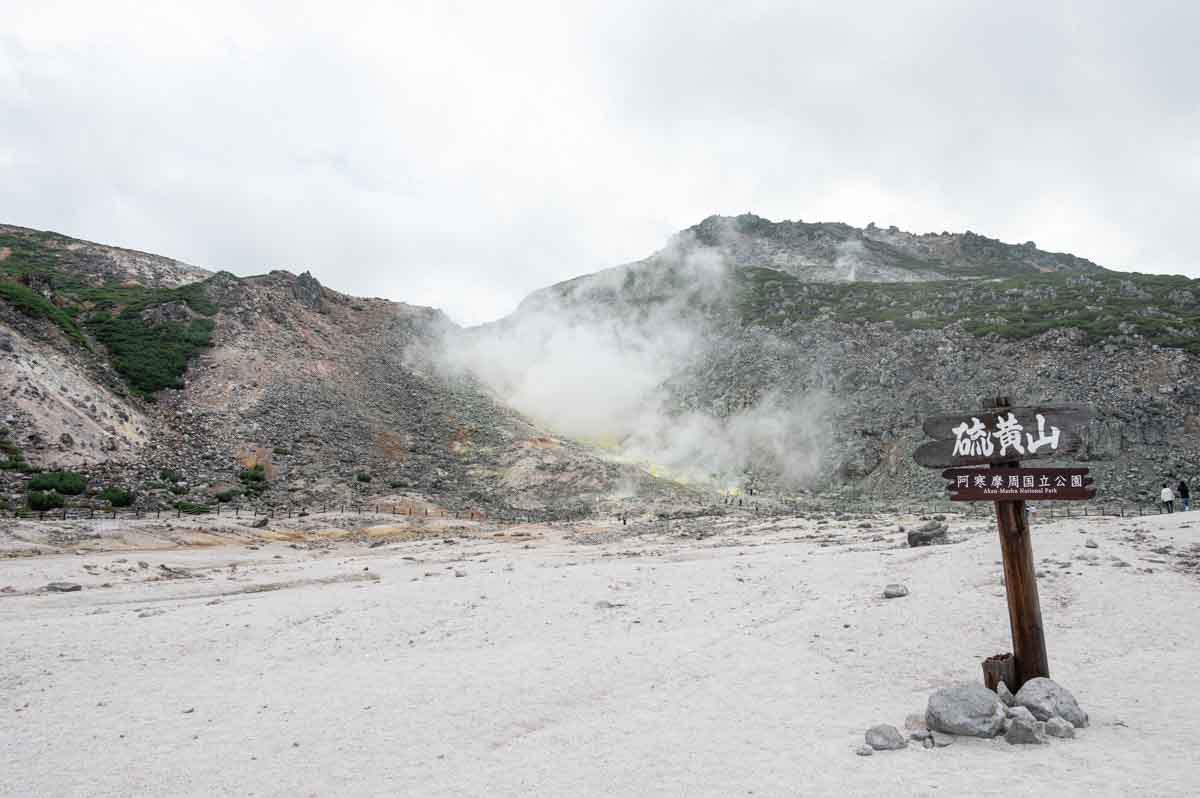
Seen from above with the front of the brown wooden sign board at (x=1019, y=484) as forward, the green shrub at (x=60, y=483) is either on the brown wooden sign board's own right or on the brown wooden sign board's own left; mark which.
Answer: on the brown wooden sign board's own right

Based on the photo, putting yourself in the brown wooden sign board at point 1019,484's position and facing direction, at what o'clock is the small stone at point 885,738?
The small stone is roughly at 1 o'clock from the brown wooden sign board.

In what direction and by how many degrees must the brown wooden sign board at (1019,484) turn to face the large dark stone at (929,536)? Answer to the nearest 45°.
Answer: approximately 180°

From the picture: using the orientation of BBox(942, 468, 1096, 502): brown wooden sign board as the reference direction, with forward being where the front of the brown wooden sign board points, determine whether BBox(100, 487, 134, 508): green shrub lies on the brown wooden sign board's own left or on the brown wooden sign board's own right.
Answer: on the brown wooden sign board's own right

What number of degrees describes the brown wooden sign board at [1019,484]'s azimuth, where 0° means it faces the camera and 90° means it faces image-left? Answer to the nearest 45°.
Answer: approximately 0°
